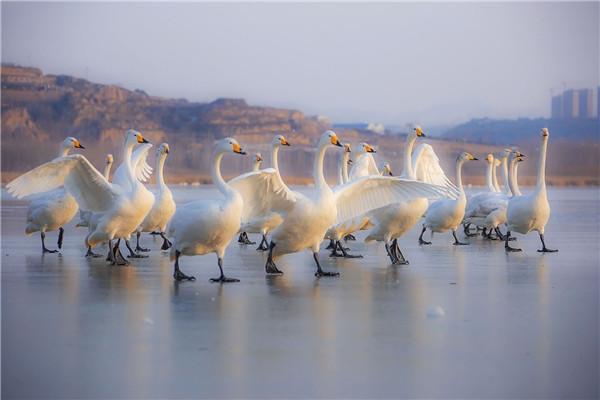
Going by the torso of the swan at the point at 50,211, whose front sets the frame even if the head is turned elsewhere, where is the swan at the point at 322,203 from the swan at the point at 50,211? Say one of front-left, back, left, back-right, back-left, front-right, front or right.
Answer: front-right

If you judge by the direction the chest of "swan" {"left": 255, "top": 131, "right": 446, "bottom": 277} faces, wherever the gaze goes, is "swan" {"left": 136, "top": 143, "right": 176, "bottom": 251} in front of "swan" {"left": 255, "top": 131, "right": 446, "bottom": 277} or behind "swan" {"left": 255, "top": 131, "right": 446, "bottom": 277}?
behind

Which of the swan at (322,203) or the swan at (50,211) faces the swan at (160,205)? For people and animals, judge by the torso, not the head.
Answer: the swan at (50,211)

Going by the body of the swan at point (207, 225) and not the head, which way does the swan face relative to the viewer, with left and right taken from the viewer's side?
facing to the right of the viewer

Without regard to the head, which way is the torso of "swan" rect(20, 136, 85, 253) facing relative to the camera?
to the viewer's right

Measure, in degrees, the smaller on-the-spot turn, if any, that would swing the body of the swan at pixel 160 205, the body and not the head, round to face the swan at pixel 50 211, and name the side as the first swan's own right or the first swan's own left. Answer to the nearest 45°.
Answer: approximately 135° to the first swan's own right

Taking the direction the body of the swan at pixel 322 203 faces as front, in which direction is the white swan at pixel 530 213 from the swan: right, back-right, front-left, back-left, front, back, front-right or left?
left

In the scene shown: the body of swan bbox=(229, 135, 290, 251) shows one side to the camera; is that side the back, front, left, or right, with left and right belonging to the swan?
right
